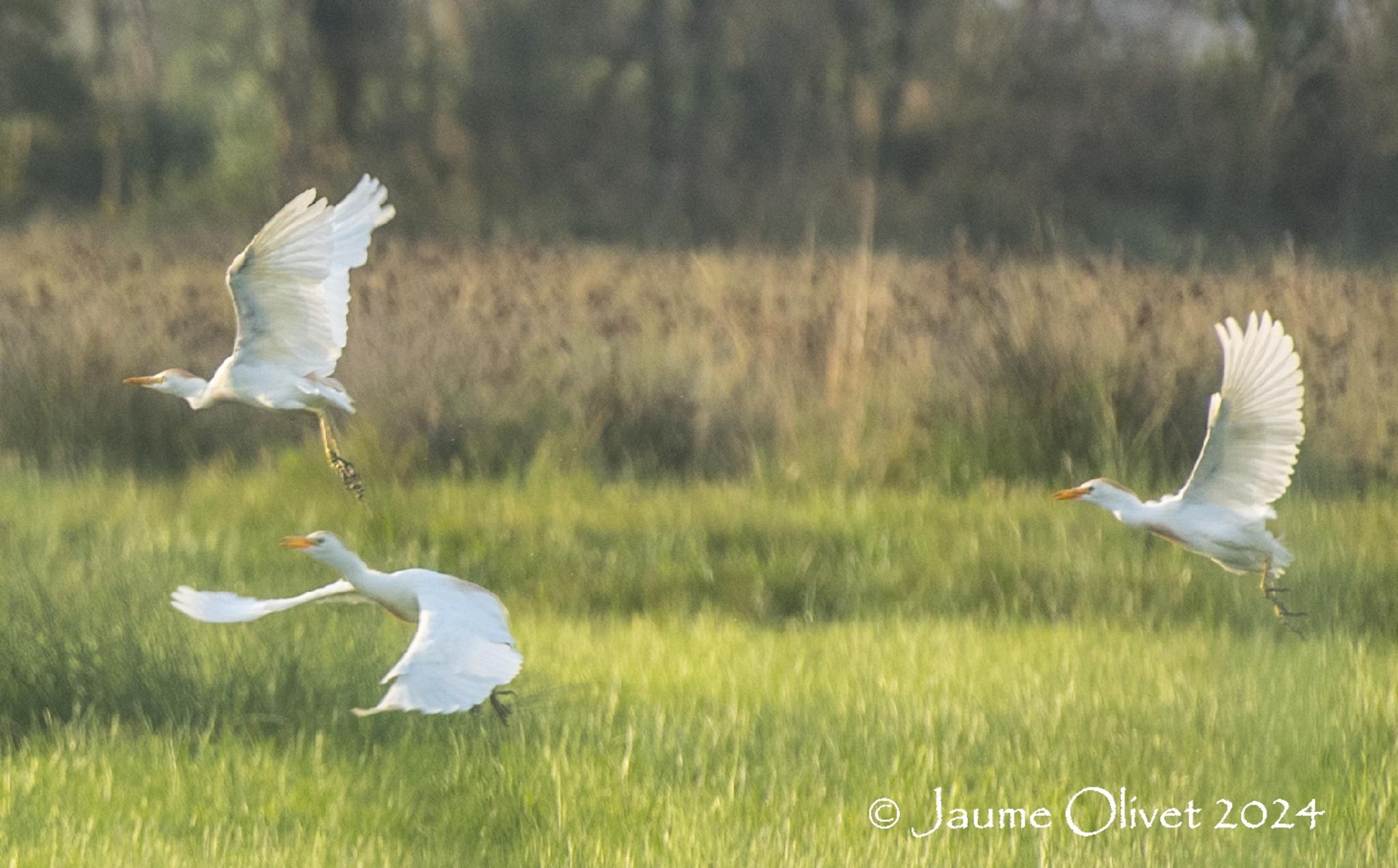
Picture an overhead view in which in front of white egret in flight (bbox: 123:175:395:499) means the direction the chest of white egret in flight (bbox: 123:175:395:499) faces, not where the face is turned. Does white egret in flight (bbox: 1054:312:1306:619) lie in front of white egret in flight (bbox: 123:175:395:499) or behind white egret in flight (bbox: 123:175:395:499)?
behind

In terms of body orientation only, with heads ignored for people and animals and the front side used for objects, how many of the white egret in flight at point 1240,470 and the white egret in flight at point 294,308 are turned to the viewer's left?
2

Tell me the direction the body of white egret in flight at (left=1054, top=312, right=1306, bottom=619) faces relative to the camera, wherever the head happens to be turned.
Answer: to the viewer's left

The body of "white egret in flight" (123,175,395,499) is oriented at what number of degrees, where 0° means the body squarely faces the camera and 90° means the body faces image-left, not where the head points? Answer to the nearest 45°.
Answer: approximately 90°

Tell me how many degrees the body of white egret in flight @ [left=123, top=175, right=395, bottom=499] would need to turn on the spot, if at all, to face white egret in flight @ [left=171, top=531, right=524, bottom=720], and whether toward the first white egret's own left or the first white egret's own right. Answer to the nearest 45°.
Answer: approximately 90° to the first white egret's own left

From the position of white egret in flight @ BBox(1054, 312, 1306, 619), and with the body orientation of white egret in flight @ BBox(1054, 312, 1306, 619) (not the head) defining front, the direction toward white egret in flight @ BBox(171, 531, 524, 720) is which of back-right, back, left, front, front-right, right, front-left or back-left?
front-left

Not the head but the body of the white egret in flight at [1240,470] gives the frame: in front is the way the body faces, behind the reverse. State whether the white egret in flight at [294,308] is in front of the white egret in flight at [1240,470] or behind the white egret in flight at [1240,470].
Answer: in front
